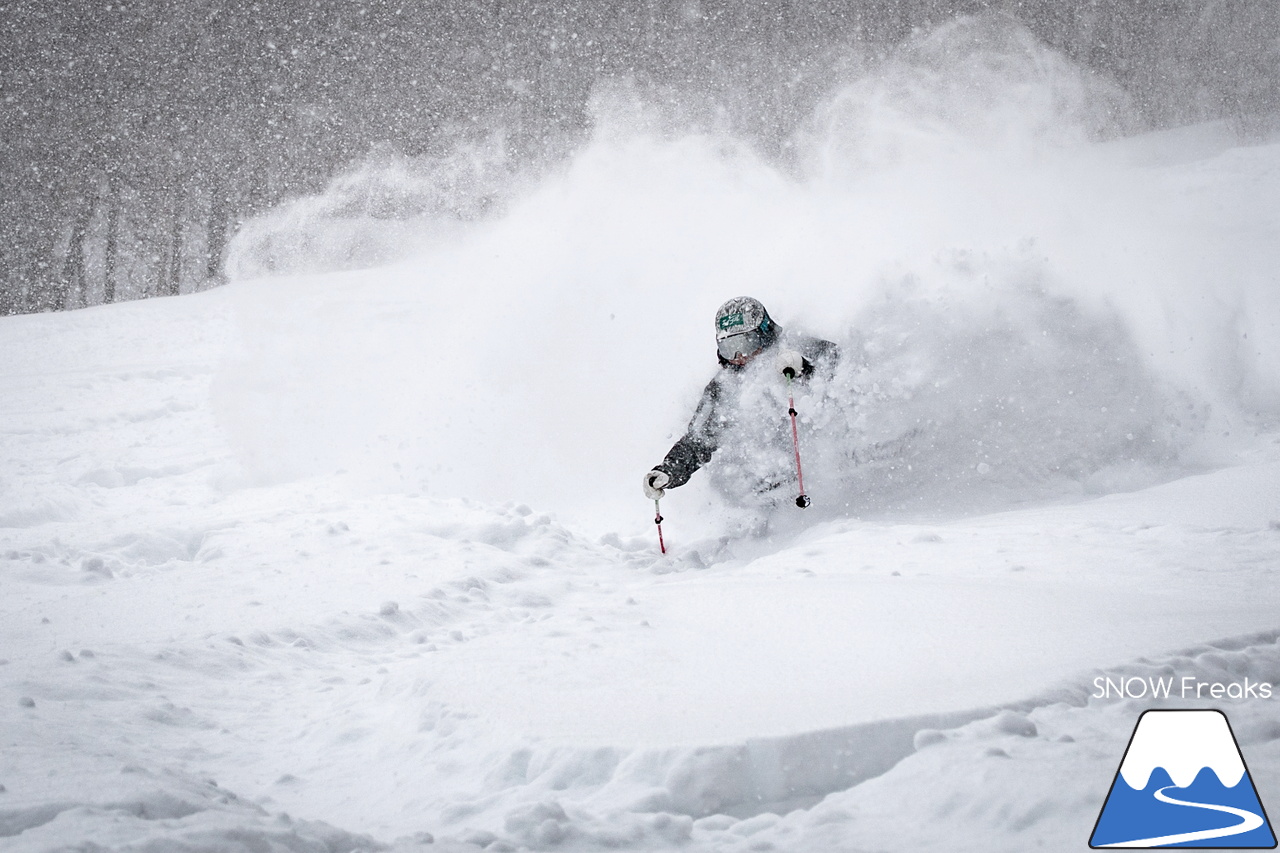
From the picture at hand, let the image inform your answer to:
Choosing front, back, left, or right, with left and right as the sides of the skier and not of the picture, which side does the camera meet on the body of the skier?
front
